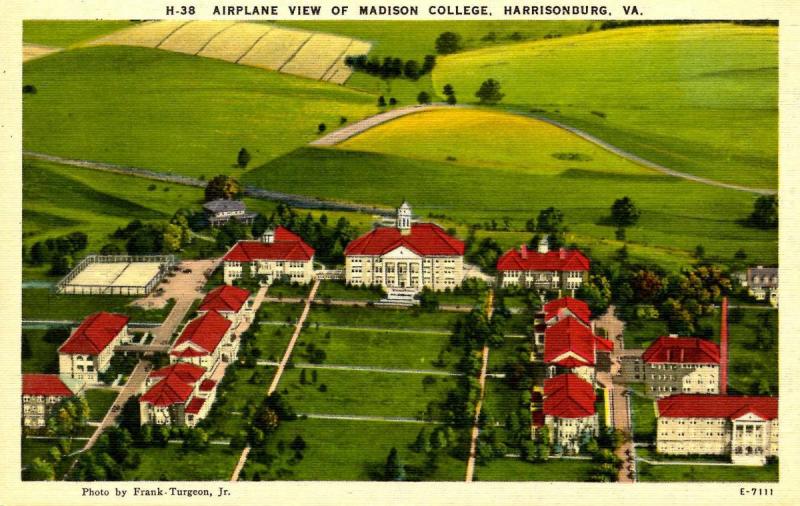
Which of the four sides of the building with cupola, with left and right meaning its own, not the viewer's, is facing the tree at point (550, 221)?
left

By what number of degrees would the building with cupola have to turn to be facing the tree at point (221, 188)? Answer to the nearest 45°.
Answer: approximately 90° to its right

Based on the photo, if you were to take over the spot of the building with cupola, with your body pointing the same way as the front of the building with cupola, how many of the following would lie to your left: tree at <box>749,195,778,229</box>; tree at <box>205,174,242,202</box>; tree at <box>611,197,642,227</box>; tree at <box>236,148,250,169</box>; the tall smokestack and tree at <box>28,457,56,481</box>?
3

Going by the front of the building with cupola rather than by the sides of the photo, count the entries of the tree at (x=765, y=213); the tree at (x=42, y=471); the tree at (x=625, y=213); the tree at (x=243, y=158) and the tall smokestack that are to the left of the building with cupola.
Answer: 3

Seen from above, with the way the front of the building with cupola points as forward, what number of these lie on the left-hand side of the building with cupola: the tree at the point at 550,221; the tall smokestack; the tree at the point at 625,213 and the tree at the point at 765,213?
4

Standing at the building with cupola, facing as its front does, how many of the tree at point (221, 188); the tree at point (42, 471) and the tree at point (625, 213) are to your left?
1

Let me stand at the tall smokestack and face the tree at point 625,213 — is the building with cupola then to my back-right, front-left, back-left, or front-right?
front-left

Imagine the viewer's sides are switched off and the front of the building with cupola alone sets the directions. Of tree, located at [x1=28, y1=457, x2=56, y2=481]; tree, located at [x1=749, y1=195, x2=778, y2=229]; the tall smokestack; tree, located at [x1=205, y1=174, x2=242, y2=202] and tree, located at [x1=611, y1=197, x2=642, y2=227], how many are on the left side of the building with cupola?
3

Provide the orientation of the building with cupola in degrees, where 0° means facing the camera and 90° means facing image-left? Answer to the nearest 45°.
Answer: approximately 0°

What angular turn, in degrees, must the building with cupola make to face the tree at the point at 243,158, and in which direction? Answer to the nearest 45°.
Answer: approximately 135° to its right

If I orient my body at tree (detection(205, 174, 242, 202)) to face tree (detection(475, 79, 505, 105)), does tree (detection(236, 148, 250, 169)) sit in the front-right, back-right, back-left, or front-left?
front-left

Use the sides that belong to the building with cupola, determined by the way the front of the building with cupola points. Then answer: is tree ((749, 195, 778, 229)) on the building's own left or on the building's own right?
on the building's own left

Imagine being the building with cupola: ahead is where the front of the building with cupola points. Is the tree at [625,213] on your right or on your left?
on your left
